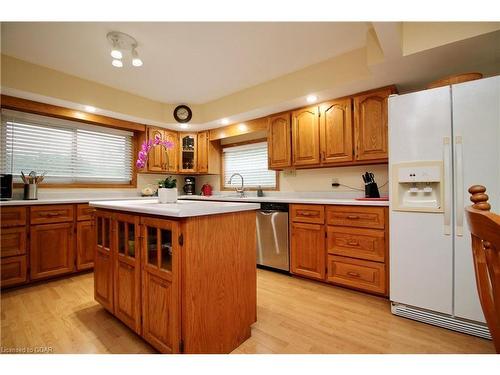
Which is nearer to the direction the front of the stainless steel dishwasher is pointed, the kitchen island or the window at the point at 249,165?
the kitchen island

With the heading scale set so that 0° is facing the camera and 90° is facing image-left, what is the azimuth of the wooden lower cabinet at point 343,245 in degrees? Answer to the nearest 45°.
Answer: approximately 45°

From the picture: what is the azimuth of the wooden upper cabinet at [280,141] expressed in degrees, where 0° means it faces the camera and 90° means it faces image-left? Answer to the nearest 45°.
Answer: approximately 45°

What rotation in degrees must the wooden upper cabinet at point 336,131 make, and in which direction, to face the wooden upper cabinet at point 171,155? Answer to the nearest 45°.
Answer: approximately 45° to its right

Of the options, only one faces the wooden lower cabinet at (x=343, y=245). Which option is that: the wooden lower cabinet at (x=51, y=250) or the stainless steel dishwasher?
the wooden lower cabinet at (x=51, y=250)

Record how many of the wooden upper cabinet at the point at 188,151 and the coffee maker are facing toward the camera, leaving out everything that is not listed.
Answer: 2

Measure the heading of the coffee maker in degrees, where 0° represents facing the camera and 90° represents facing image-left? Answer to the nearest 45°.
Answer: approximately 0°

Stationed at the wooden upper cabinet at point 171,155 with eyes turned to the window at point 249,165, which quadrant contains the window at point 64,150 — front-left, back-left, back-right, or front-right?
back-right

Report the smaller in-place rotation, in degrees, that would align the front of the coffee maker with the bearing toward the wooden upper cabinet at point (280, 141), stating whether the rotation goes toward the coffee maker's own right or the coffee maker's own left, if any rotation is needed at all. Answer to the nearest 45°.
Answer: approximately 45° to the coffee maker's own left

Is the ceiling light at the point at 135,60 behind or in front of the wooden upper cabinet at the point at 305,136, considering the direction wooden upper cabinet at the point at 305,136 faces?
in front

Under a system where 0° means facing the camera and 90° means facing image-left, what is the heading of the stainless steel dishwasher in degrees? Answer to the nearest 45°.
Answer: approximately 45°

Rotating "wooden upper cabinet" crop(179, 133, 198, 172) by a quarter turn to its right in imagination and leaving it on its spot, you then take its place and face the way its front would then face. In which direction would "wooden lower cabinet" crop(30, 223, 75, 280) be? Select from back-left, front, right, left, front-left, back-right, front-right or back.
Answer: front-left

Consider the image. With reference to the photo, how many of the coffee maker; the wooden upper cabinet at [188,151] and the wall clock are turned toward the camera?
3
